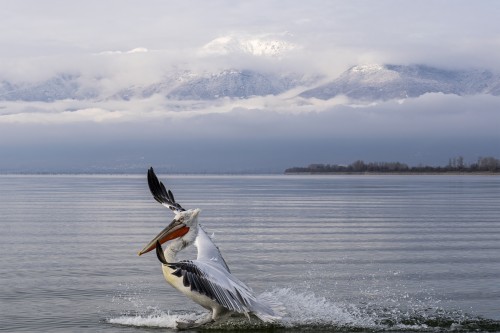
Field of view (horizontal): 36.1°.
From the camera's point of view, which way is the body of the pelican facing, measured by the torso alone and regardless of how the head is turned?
to the viewer's left
